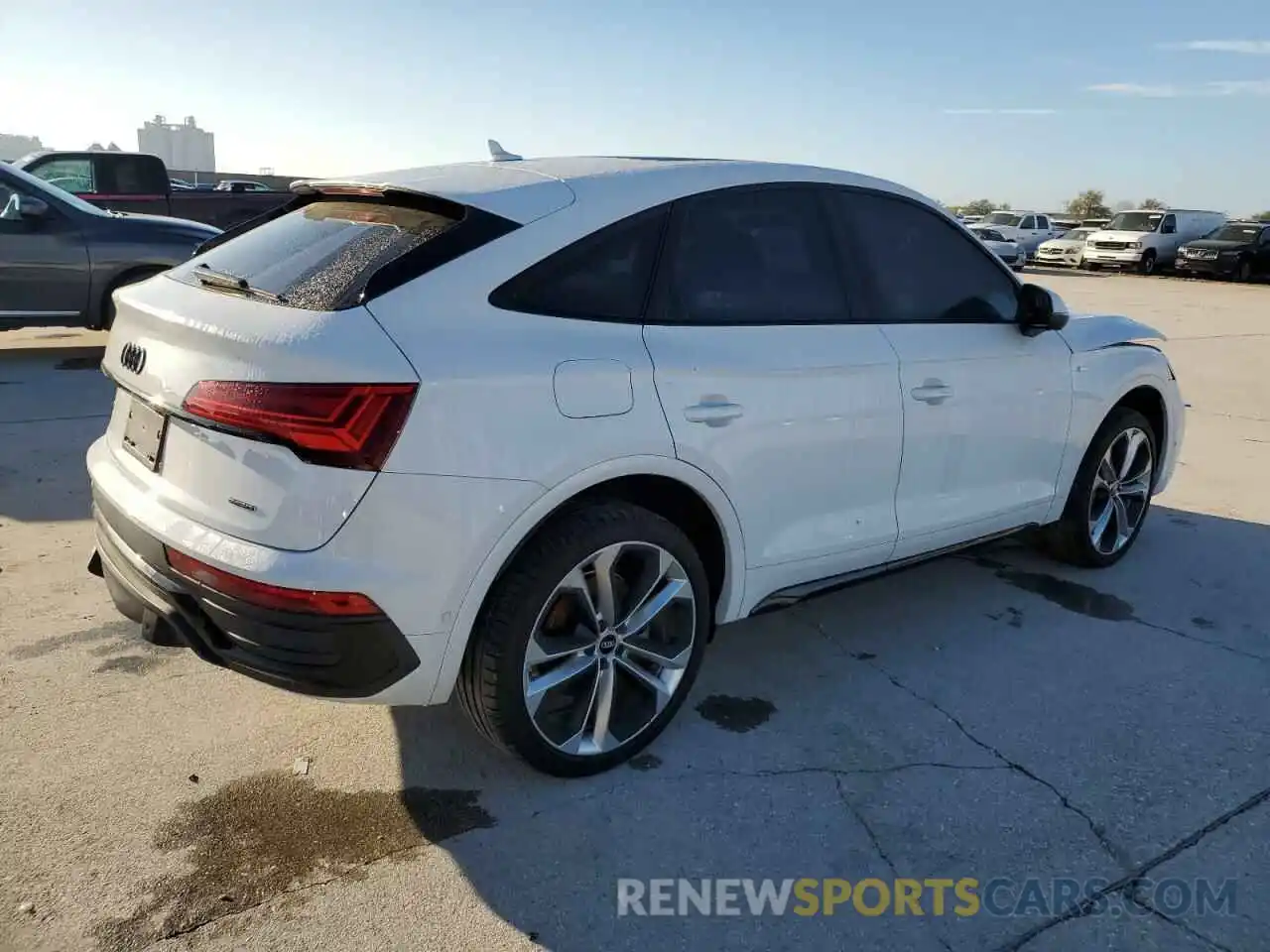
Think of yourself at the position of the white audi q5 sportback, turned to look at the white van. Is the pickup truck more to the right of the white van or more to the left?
left

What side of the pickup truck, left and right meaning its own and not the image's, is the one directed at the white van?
back

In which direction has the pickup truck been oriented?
to the viewer's left

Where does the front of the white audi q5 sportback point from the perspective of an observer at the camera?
facing away from the viewer and to the right of the viewer

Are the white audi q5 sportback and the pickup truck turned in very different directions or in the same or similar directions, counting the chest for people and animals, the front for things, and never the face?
very different directions

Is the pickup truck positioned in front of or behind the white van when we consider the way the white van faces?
in front

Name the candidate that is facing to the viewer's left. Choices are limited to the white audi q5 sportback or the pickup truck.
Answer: the pickup truck

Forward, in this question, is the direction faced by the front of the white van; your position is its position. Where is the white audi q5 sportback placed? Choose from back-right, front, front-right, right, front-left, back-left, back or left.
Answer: front-left

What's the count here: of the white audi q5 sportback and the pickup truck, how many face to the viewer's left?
1

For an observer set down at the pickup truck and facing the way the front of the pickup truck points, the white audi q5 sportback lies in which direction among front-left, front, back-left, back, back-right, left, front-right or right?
left

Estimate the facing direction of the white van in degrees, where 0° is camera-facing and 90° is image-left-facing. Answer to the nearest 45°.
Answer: approximately 45°

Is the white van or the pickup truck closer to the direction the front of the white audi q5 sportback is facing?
the white van
